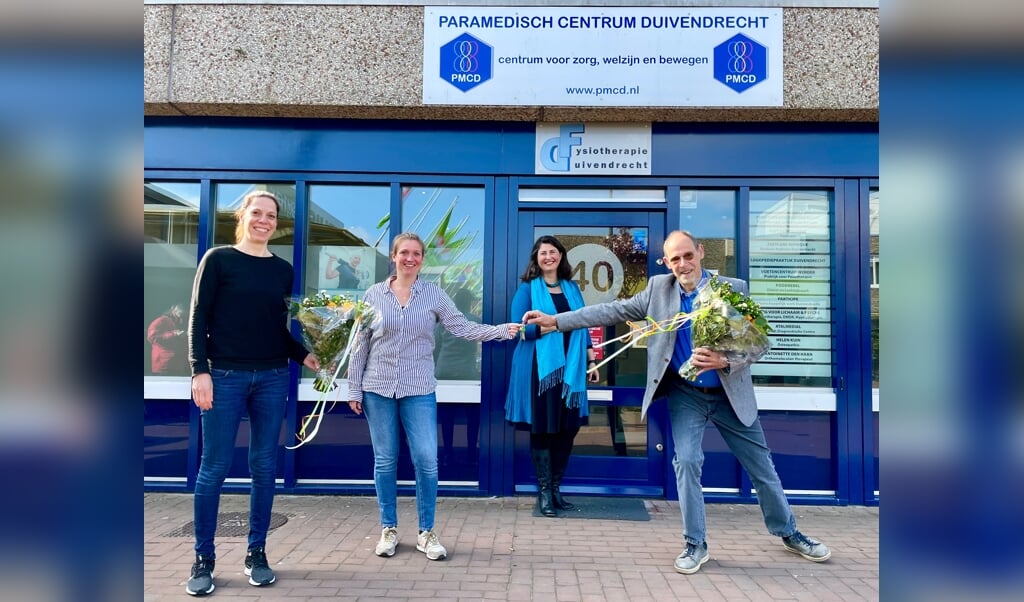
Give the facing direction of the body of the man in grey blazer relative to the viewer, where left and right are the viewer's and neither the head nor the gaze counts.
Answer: facing the viewer

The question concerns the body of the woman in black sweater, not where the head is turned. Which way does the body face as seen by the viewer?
toward the camera

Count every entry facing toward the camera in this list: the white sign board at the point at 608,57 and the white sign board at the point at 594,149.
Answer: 2

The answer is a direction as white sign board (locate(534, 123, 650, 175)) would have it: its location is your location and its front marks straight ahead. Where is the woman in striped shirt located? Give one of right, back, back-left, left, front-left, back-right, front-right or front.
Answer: front-right

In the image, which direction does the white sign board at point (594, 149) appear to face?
toward the camera
